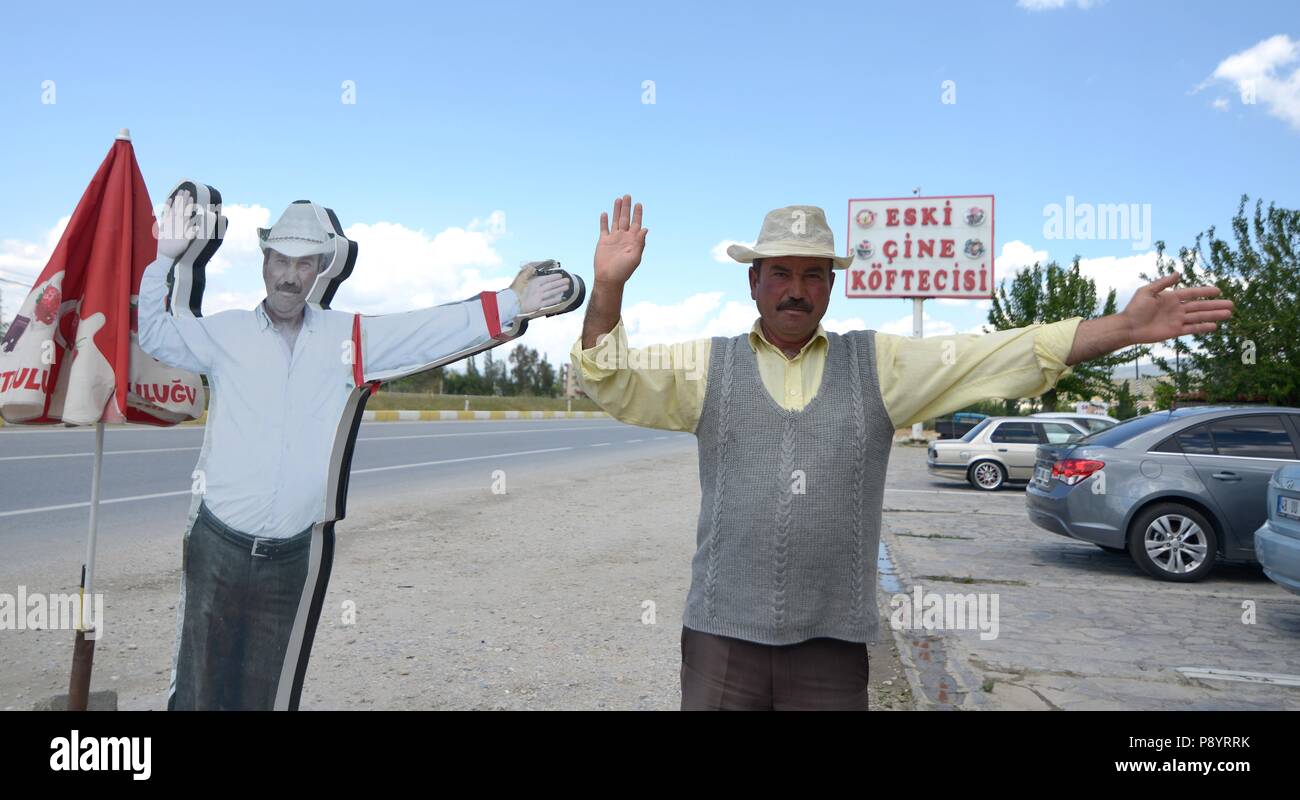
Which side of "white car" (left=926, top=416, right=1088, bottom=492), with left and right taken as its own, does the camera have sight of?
right

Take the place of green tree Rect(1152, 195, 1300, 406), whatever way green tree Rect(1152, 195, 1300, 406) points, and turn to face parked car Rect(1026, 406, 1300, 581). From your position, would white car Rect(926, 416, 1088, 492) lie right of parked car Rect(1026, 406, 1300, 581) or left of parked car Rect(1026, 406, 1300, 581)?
right

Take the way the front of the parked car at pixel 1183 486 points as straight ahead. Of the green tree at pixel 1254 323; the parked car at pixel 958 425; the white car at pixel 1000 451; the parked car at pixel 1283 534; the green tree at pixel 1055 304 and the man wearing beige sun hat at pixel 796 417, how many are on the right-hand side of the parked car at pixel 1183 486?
2

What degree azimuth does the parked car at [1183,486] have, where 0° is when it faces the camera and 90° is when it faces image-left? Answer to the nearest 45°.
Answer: approximately 270°

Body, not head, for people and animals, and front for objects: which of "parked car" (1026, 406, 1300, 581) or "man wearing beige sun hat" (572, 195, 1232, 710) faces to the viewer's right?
the parked car

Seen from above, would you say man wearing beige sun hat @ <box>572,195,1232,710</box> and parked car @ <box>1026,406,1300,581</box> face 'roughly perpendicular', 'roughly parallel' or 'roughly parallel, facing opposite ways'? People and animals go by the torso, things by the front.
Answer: roughly perpendicular

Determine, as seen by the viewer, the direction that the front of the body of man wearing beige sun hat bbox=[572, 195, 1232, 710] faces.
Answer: toward the camera

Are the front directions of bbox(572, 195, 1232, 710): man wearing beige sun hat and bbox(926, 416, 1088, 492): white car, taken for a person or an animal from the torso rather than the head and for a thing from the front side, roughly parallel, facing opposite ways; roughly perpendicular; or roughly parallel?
roughly perpendicular

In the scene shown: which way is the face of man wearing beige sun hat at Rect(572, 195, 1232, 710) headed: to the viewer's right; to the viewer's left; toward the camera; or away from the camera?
toward the camera

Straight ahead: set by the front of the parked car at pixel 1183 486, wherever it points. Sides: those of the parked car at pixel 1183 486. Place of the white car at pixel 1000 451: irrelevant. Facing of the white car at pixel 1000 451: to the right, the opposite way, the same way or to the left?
the same way

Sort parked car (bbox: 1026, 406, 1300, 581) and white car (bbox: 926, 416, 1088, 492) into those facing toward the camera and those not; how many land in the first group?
0

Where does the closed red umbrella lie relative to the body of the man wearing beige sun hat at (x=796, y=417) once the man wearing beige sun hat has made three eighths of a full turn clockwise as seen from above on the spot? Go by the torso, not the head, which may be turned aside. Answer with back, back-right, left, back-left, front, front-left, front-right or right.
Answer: front-left
